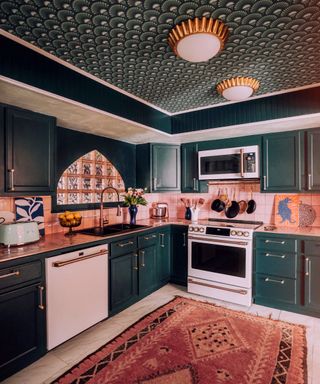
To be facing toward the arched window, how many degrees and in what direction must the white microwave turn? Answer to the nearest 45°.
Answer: approximately 90° to its right

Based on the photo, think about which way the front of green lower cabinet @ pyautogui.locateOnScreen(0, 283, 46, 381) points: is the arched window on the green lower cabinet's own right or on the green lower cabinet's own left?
on the green lower cabinet's own left

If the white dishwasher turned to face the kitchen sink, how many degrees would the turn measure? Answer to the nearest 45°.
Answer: approximately 90° to its left

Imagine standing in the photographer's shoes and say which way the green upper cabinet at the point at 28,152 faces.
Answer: facing the viewer and to the right of the viewer

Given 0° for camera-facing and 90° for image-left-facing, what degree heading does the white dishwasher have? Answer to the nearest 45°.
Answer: approximately 315°

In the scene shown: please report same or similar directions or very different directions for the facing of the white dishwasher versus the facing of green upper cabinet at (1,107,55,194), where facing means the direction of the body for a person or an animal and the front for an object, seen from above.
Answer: same or similar directions

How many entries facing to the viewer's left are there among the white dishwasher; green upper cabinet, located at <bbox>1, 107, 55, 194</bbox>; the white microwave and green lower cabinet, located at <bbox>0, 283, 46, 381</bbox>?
0

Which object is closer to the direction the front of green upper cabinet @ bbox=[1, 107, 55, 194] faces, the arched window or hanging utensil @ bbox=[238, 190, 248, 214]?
the hanging utensil

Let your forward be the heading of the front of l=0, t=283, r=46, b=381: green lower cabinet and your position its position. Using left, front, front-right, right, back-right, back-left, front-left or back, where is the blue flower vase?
left

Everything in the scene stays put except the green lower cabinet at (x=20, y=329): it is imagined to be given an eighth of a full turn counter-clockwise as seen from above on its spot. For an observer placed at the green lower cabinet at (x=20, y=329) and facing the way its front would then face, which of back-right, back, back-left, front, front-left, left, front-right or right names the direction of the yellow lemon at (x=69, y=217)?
front-left

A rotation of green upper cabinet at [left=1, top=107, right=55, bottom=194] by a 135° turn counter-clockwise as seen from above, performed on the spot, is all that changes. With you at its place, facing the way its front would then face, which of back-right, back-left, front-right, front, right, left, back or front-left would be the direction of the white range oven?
right

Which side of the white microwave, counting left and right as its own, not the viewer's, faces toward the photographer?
front

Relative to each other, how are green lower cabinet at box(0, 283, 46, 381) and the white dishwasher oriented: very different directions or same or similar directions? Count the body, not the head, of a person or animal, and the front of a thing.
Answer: same or similar directions

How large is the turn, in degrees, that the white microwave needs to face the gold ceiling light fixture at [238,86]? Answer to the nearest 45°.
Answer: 0° — it already faces it

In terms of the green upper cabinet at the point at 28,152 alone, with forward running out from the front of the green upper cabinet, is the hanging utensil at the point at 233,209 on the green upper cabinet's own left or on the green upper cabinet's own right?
on the green upper cabinet's own left
